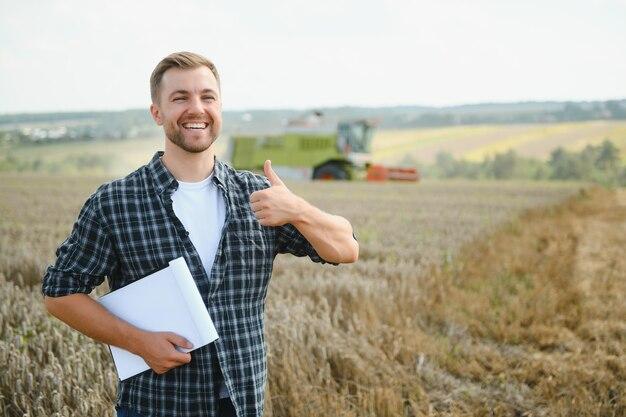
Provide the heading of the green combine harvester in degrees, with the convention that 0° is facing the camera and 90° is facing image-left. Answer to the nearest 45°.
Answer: approximately 270°

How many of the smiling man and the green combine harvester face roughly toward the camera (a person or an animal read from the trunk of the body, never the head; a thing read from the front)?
1

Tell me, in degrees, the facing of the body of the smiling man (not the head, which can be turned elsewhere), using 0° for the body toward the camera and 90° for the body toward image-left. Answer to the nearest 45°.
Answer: approximately 0°

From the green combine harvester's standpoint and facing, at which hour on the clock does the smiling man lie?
The smiling man is roughly at 3 o'clock from the green combine harvester.

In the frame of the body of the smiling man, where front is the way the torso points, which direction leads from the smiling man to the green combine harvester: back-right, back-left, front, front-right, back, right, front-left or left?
back

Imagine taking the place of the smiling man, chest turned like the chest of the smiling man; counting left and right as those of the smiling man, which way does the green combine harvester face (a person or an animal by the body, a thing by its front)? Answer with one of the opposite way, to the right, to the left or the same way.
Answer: to the left
